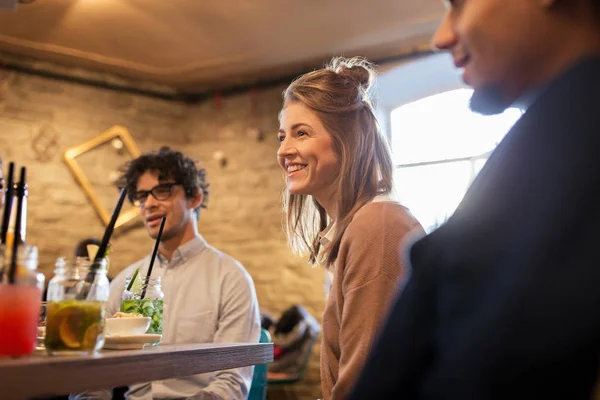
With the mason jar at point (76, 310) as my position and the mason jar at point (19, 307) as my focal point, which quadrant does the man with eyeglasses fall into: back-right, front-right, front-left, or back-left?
back-right

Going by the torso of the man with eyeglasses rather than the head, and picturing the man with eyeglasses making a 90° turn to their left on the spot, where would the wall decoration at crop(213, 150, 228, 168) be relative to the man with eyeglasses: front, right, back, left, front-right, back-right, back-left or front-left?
back-left

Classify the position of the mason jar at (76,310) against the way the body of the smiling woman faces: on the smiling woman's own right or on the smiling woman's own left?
on the smiling woman's own left

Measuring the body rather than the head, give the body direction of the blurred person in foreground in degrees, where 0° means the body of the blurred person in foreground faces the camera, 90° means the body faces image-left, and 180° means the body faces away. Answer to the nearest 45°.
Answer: approximately 90°

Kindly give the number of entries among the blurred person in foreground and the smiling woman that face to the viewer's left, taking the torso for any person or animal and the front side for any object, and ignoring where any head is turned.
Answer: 2

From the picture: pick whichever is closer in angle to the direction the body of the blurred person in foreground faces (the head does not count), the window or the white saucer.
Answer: the white saucer

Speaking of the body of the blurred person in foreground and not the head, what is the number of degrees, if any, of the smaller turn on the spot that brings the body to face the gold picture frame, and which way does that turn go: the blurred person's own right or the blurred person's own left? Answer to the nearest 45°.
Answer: approximately 45° to the blurred person's own right

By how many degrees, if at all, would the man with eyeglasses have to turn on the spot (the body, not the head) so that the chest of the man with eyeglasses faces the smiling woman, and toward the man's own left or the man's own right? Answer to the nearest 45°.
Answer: approximately 90° to the man's own left

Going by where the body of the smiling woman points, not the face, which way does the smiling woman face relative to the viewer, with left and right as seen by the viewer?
facing to the left of the viewer

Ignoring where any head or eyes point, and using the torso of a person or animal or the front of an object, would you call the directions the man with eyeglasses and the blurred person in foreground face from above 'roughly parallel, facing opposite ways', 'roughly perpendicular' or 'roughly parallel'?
roughly perpendicular

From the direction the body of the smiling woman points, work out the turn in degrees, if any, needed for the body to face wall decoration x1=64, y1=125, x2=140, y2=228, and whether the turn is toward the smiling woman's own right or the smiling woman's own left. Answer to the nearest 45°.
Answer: approximately 45° to the smiling woman's own right

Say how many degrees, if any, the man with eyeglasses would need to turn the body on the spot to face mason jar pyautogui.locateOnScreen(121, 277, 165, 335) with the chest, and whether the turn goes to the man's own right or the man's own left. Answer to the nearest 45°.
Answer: approximately 45° to the man's own left

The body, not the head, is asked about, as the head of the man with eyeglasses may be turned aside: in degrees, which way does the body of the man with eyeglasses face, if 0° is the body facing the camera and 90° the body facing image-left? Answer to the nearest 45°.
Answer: approximately 45°
